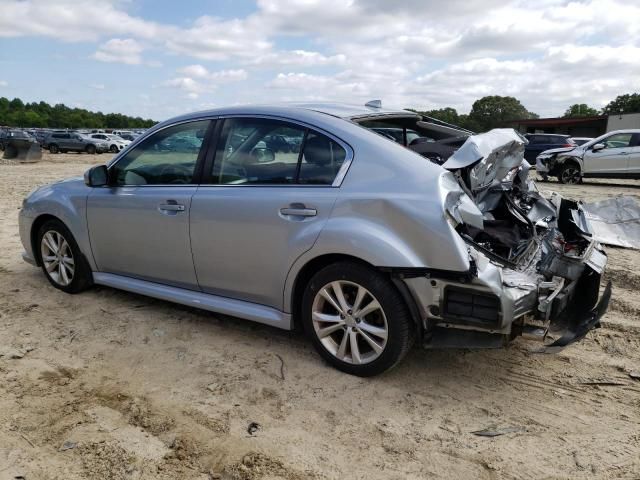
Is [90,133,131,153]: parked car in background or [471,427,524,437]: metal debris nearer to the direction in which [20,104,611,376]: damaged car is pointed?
the parked car in background

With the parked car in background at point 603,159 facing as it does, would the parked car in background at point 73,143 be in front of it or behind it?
in front

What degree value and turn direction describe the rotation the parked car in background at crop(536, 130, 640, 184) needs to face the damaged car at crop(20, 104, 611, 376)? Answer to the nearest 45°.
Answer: approximately 90° to its left

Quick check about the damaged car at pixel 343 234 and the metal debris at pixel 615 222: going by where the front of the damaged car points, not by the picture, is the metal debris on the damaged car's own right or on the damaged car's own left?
on the damaged car's own right

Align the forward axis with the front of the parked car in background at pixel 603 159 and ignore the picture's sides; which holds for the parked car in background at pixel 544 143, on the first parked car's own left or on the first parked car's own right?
on the first parked car's own right

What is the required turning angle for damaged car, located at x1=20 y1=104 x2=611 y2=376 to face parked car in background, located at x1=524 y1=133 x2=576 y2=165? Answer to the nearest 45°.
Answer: approximately 90° to its right

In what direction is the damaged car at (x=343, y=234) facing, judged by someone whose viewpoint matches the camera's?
facing away from the viewer and to the left of the viewer

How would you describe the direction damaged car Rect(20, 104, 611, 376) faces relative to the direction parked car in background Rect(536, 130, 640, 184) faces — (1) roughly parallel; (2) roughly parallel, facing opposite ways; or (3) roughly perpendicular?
roughly parallel

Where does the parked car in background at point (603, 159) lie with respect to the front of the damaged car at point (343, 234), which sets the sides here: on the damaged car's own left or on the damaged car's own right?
on the damaged car's own right

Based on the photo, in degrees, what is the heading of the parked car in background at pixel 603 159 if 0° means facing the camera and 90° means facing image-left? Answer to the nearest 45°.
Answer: approximately 90°

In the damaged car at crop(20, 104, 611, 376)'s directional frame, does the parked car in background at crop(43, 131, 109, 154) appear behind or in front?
in front

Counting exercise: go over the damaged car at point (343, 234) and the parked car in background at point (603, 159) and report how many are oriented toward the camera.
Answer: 0

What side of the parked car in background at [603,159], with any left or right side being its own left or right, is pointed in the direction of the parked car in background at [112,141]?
front
